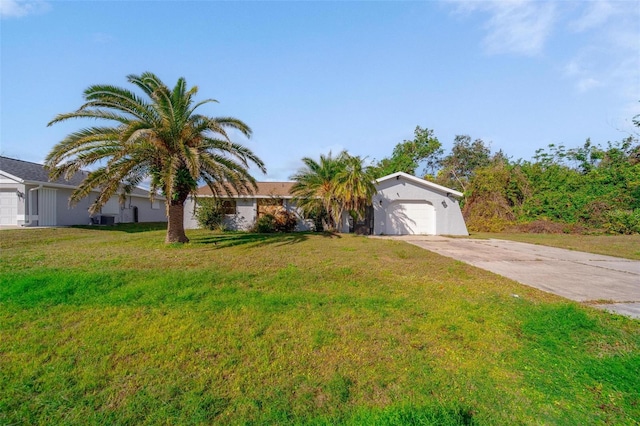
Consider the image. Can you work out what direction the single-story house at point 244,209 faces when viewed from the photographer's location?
facing the viewer

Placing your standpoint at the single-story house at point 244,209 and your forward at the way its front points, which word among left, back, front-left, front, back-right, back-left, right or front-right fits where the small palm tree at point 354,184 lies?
front-left

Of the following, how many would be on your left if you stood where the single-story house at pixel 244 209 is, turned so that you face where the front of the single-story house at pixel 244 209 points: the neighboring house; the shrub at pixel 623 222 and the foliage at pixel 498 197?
2

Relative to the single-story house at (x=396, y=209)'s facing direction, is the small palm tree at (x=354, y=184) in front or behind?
in front

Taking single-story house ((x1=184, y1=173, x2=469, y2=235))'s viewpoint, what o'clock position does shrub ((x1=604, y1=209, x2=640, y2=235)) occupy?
The shrub is roughly at 9 o'clock from the single-story house.

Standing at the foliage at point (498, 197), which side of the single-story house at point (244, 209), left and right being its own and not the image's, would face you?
left

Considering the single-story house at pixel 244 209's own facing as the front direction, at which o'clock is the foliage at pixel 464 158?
The foliage is roughly at 8 o'clock from the single-story house.

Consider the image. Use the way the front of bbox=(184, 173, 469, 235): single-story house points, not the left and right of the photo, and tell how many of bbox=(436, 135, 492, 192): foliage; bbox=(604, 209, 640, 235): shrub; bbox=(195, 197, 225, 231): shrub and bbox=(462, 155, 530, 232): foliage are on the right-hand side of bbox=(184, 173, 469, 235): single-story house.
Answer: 1

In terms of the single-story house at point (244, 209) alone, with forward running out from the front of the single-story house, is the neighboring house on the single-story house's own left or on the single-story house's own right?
on the single-story house's own right

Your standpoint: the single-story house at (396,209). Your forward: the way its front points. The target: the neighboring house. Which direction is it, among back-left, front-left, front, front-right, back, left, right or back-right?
right

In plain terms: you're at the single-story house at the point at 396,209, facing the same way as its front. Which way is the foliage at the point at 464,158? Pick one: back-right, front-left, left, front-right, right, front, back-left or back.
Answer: back-left

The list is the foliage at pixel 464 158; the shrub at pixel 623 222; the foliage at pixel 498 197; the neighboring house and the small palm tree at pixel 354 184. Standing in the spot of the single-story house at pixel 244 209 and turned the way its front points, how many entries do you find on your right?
1
